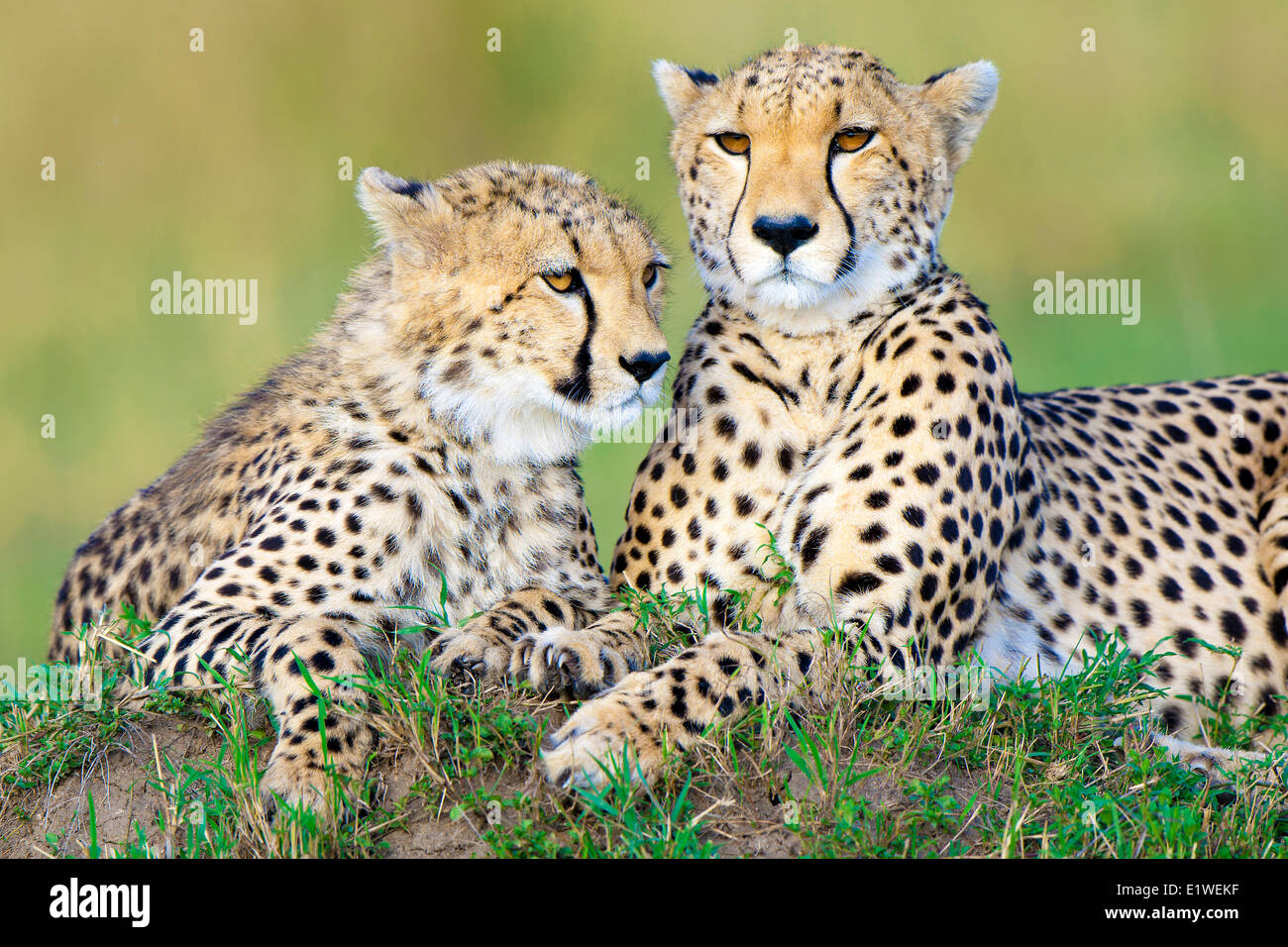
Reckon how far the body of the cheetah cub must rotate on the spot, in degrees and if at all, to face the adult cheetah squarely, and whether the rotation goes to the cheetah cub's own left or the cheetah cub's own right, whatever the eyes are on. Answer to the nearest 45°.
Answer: approximately 45° to the cheetah cub's own left

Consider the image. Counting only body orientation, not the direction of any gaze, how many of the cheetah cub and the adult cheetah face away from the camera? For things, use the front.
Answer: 0

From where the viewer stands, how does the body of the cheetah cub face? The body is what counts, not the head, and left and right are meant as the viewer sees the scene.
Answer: facing the viewer and to the right of the viewer

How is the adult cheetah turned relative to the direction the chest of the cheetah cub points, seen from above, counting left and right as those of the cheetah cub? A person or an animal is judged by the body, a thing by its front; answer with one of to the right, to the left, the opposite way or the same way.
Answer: to the right

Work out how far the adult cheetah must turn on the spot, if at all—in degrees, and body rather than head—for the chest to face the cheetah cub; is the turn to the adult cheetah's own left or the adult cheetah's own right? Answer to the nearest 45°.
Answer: approximately 45° to the adult cheetah's own right

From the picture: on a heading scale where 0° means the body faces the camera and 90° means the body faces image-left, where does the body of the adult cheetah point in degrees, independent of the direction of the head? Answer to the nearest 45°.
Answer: approximately 45°
